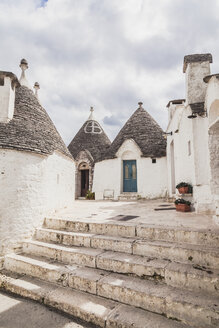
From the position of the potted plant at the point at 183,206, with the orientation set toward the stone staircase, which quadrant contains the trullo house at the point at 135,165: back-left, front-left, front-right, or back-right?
back-right

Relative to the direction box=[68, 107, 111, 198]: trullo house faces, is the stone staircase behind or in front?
in front

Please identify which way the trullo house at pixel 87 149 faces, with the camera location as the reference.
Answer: facing the viewer

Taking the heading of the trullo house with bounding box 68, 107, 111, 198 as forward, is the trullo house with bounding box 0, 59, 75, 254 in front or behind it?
in front

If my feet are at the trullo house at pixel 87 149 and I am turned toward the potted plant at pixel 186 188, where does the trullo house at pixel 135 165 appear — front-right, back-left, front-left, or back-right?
front-left

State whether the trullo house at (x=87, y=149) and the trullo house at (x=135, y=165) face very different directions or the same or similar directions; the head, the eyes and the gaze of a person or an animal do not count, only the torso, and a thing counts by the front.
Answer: same or similar directions

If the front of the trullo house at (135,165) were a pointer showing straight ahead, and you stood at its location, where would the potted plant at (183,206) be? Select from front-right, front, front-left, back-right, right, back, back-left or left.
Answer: front

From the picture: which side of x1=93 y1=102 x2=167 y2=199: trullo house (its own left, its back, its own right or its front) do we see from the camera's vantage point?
front

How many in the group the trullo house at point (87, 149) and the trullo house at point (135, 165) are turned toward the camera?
2

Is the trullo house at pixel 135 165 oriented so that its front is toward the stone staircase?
yes
